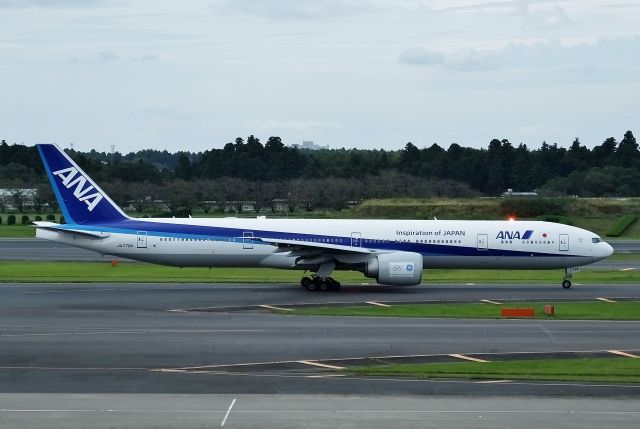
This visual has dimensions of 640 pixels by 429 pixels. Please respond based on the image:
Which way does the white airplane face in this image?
to the viewer's right
